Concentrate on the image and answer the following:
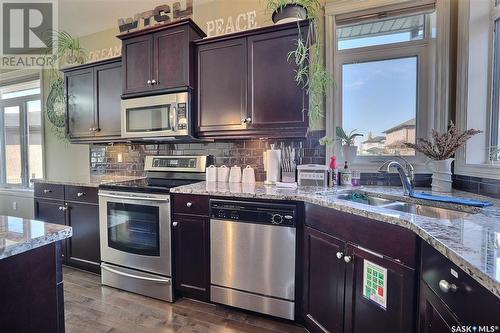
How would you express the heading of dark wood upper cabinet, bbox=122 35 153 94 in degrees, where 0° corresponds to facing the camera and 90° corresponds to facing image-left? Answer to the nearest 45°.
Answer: approximately 45°

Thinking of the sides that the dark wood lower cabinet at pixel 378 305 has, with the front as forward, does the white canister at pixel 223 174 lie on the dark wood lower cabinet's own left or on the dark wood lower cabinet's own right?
on the dark wood lower cabinet's own right

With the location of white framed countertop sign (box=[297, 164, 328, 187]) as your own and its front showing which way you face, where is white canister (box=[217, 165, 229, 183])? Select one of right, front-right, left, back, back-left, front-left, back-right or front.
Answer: right

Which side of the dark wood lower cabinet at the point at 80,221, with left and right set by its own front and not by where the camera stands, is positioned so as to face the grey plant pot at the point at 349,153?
left

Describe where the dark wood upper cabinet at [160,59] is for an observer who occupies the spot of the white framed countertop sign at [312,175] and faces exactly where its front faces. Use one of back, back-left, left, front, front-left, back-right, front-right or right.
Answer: right

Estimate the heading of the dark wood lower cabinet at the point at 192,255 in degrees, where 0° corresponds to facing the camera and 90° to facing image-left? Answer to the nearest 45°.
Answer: approximately 45°

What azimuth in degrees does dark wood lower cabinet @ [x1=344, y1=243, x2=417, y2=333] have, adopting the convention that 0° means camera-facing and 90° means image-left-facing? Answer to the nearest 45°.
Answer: approximately 45°

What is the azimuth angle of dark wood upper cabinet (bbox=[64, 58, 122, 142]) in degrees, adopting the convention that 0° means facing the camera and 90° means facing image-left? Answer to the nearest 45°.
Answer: approximately 45°

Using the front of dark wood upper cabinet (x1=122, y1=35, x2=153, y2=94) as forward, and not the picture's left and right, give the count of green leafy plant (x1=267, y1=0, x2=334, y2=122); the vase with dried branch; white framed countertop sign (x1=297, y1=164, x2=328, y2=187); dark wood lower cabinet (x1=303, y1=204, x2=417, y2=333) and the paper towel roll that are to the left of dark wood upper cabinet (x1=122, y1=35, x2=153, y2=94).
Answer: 5

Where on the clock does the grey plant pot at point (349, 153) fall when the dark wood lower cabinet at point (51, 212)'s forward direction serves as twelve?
The grey plant pot is roughly at 9 o'clock from the dark wood lower cabinet.

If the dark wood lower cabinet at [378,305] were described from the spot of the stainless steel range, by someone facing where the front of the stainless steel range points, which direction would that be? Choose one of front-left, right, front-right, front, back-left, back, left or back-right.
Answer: left
